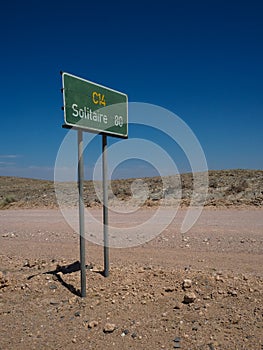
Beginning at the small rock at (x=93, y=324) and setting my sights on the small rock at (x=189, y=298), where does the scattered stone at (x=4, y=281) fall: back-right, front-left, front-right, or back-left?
back-left

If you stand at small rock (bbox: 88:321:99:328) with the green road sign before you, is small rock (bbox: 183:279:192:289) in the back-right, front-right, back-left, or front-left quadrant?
front-right

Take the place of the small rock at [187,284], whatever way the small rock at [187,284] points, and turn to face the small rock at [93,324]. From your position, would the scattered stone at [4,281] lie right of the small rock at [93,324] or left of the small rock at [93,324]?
right

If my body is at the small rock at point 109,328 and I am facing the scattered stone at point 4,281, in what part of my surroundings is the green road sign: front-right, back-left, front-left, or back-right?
front-right

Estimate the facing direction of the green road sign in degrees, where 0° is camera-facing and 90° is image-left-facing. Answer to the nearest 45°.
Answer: approximately 315°
